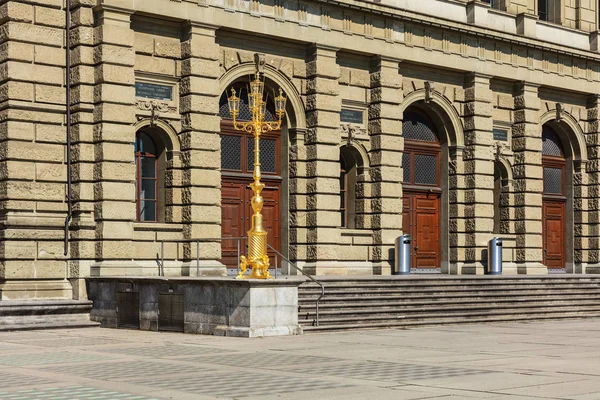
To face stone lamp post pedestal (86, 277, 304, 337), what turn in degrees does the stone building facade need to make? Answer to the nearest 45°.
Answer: approximately 45° to its right

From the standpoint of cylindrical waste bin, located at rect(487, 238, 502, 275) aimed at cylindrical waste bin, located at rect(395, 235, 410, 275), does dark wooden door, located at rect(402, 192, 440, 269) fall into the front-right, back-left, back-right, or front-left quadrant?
front-right

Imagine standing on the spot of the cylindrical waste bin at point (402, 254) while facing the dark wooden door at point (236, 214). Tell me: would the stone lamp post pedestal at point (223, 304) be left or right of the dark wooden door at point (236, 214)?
left

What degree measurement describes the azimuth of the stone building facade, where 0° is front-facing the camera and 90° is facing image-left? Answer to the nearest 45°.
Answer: approximately 315°
